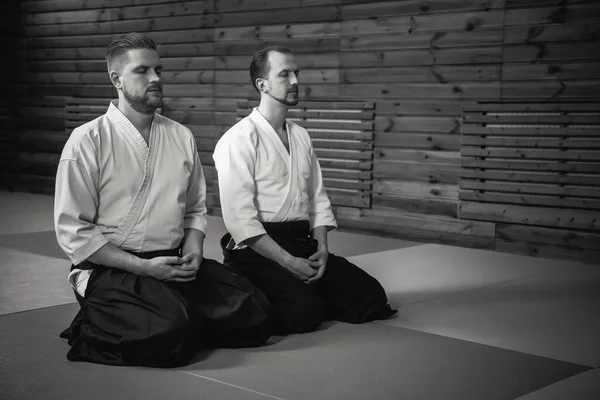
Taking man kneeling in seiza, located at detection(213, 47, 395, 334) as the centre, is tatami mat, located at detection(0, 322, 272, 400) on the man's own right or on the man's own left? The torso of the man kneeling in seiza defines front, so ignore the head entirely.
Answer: on the man's own right

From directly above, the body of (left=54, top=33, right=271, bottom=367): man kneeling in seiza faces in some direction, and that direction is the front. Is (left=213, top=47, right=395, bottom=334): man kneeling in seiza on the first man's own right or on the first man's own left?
on the first man's own left

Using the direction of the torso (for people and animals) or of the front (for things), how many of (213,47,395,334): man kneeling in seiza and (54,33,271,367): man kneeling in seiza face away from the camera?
0

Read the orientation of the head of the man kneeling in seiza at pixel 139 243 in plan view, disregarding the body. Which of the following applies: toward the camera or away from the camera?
toward the camera

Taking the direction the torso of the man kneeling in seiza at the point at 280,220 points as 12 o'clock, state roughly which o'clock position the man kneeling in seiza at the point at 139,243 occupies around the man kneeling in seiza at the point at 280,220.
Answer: the man kneeling in seiza at the point at 139,243 is roughly at 3 o'clock from the man kneeling in seiza at the point at 280,220.

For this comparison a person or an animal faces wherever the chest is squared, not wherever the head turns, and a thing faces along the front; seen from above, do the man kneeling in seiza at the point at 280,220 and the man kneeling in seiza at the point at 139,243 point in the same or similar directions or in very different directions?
same or similar directions
